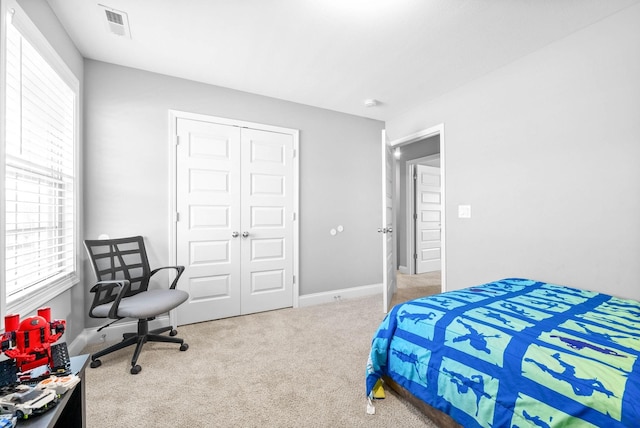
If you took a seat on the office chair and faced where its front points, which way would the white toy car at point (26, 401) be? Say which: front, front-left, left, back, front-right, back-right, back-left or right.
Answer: front-right

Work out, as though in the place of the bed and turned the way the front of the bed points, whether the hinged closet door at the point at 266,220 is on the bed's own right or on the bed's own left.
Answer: on the bed's own right

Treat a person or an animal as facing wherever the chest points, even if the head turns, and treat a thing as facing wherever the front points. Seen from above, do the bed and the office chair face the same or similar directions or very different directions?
very different directions

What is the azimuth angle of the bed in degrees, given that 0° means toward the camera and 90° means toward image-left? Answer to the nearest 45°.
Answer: approximately 45°

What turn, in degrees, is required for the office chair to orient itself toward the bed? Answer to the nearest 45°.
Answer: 0° — it already faces it

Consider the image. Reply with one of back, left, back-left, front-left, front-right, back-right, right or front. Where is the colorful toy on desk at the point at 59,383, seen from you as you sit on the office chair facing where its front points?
front-right

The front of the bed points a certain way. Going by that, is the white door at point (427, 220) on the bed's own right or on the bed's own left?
on the bed's own right

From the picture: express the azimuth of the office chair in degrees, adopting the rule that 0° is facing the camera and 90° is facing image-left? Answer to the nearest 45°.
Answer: approximately 315°

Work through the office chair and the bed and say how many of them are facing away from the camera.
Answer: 0

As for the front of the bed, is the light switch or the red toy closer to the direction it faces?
the red toy

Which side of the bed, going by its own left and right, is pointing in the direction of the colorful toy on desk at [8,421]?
front

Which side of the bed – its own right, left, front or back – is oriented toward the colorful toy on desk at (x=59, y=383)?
front

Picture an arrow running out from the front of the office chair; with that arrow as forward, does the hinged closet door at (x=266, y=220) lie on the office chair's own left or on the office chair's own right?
on the office chair's own left

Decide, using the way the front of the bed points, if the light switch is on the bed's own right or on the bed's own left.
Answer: on the bed's own right

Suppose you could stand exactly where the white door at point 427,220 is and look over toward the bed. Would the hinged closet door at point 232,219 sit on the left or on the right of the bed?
right

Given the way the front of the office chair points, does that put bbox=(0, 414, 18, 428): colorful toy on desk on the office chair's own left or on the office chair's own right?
on the office chair's own right

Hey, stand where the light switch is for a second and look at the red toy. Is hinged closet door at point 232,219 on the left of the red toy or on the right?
right

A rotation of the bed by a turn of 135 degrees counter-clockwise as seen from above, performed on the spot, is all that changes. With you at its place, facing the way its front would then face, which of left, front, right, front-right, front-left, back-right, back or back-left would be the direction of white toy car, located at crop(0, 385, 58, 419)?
back-right
